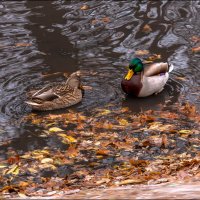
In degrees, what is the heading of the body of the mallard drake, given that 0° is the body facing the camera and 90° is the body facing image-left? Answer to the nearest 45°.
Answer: approximately 45°

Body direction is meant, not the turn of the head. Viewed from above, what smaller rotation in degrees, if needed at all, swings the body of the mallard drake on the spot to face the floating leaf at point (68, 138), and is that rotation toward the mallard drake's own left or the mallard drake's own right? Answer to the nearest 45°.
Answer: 0° — it already faces it

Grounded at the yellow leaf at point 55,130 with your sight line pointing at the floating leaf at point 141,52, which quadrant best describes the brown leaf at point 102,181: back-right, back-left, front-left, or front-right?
back-right

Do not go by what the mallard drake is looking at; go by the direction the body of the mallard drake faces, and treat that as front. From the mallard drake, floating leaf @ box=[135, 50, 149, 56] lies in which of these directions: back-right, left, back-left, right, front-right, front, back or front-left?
back-right

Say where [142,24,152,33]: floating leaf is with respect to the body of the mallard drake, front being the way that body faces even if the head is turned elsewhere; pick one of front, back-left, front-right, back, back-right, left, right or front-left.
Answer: back-right

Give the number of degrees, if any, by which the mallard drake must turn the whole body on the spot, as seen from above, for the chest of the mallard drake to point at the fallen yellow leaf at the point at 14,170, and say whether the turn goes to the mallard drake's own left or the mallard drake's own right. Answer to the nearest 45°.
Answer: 0° — it already faces it

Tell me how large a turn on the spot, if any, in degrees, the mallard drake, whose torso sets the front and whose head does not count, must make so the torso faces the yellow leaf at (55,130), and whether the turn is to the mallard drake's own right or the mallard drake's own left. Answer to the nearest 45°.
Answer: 0° — it already faces it

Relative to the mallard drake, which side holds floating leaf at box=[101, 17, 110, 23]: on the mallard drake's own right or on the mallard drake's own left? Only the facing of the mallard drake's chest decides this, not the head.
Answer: on the mallard drake's own right
